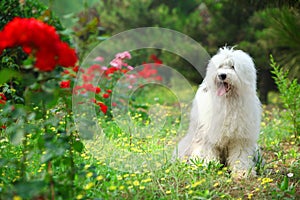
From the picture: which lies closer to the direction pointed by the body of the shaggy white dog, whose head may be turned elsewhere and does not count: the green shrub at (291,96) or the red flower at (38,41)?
the red flower

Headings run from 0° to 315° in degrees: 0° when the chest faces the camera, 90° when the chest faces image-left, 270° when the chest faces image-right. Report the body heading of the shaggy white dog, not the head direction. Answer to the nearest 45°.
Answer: approximately 315°

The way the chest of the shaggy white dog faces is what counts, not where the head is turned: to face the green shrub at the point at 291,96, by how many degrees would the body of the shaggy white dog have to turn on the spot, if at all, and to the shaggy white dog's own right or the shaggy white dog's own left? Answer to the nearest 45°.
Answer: approximately 90° to the shaggy white dog's own left

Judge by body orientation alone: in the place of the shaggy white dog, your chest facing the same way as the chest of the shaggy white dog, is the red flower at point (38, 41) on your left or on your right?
on your right
